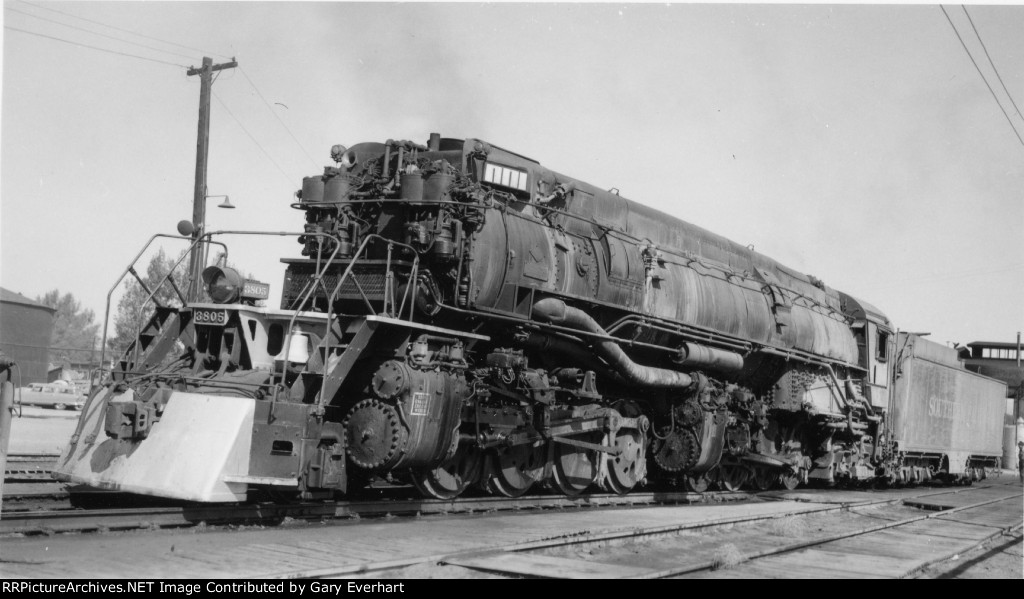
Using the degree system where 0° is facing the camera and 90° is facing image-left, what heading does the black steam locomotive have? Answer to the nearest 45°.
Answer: approximately 45°
